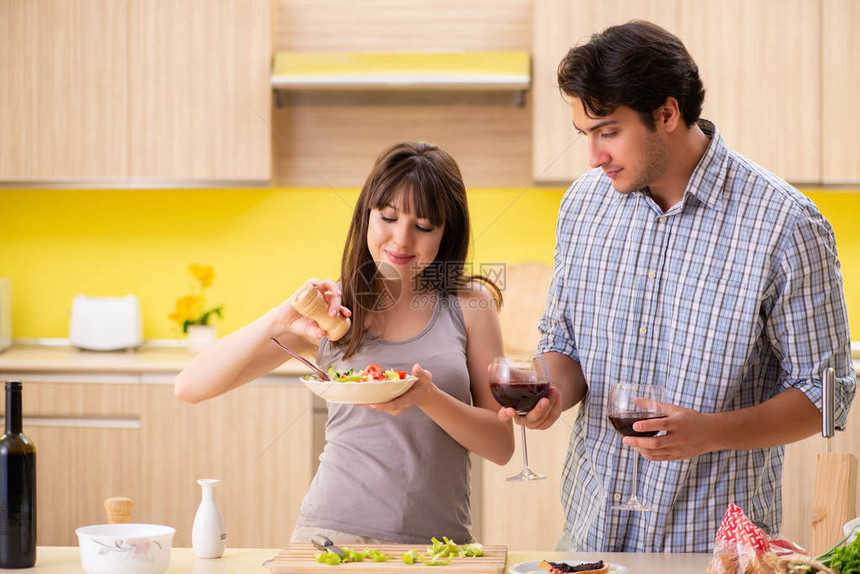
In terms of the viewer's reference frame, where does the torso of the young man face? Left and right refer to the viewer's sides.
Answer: facing the viewer and to the left of the viewer

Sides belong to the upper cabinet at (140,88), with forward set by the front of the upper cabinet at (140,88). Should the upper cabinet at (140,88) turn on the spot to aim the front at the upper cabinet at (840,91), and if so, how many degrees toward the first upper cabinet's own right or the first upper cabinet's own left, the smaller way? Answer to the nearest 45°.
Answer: approximately 90° to the first upper cabinet's own left

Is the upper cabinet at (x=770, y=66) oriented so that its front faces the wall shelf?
no

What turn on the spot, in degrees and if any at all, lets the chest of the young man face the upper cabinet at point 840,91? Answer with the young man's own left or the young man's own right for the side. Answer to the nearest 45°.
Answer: approximately 135° to the young man's own right

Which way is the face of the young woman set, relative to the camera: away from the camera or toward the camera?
toward the camera

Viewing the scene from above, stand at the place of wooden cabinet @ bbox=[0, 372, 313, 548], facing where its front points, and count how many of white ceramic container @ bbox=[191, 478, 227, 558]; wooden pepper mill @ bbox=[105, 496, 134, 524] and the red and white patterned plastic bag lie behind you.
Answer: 0

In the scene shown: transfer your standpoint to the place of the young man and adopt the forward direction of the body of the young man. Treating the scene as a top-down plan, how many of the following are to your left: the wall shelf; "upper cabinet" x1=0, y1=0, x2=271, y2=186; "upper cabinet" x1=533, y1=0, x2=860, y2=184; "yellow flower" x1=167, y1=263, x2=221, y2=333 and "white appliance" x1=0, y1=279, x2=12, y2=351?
0

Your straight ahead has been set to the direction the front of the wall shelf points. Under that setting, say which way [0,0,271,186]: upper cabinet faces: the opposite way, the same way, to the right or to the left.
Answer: the same way

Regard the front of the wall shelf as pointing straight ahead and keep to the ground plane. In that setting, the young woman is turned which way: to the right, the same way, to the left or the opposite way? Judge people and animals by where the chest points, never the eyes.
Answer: the same way

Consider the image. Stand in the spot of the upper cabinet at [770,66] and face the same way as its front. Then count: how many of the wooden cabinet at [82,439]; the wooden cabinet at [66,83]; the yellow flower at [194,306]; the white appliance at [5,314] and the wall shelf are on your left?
0

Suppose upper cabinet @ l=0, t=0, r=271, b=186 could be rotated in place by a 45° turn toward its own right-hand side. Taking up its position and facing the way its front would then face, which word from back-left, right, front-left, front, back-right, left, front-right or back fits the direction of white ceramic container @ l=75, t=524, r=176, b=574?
front-left

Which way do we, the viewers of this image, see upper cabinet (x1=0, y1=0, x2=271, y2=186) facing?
facing the viewer

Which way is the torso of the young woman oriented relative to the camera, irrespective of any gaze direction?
toward the camera

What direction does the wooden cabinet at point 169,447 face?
toward the camera

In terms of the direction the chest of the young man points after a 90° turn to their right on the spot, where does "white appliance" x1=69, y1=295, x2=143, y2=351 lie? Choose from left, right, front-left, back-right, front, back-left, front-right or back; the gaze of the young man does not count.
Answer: front

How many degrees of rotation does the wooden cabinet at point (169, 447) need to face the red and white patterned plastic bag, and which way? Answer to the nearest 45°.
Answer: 0° — it already faces it
